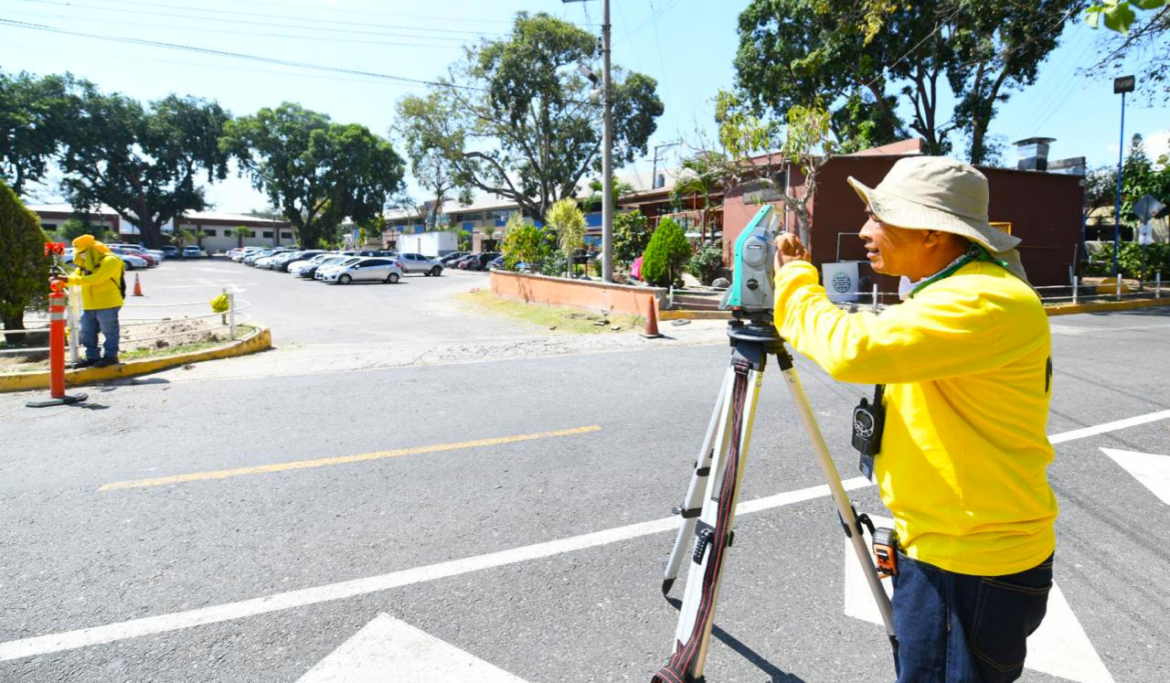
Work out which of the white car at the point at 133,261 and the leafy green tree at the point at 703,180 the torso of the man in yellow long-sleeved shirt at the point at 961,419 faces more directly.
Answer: the white car

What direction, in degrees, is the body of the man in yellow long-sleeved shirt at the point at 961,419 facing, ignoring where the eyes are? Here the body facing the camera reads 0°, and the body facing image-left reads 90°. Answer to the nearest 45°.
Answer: approximately 90°

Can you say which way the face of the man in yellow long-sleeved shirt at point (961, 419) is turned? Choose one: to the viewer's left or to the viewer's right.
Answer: to the viewer's left

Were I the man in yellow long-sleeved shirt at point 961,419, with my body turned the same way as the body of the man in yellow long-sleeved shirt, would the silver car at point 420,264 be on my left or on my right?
on my right

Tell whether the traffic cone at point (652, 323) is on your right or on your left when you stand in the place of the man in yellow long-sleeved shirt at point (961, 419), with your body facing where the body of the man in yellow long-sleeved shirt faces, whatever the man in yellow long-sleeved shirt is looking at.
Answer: on your right

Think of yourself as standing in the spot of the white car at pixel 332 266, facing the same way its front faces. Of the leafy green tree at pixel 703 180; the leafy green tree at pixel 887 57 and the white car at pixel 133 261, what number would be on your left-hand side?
2

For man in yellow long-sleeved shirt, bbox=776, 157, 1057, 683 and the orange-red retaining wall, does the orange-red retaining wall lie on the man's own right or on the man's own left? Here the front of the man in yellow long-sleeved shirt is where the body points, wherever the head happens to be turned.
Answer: on the man's own right
